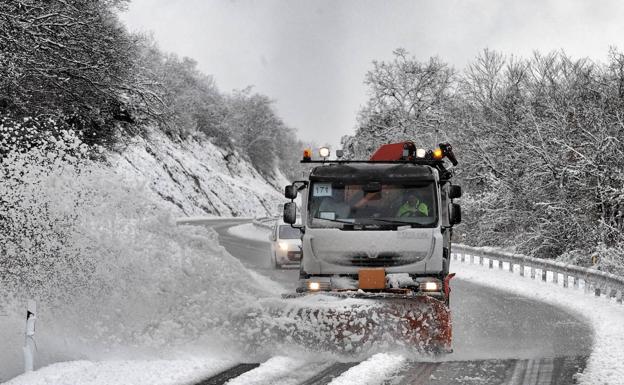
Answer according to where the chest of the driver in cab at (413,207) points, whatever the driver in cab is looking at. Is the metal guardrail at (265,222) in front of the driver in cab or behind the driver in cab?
behind

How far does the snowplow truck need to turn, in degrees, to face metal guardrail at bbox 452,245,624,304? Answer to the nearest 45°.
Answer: approximately 135° to its left

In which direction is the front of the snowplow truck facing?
toward the camera

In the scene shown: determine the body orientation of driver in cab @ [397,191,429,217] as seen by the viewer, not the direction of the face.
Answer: toward the camera

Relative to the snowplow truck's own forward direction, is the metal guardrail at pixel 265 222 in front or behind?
behind

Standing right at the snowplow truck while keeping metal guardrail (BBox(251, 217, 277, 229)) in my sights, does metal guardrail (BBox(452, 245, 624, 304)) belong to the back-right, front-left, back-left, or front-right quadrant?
front-right
